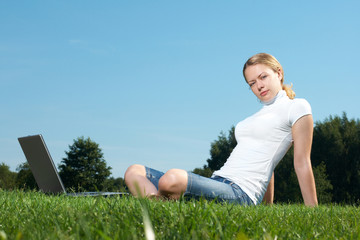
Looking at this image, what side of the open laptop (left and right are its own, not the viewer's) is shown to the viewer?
right

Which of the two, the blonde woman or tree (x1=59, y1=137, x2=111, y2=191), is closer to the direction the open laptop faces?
the blonde woman

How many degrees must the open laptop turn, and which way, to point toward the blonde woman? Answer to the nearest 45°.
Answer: approximately 45° to its right

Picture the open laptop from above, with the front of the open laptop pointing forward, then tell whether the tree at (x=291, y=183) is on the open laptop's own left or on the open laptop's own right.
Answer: on the open laptop's own left

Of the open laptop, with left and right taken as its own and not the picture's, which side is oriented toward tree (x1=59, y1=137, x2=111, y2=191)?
left
